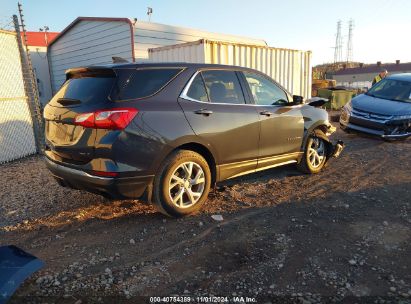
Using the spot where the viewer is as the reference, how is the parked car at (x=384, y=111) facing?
facing the viewer and to the left of the viewer

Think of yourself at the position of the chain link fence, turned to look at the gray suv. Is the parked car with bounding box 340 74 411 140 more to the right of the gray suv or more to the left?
left

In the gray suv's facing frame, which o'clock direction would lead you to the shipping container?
The shipping container is roughly at 11 o'clock from the gray suv.

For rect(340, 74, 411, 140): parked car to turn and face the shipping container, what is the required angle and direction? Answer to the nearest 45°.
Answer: approximately 45° to its right

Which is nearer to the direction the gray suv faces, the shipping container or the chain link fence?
the shipping container

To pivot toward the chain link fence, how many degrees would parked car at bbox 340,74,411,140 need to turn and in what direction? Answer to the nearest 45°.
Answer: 0° — it already faces it

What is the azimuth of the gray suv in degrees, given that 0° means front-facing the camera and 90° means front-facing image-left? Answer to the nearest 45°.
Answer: approximately 225°

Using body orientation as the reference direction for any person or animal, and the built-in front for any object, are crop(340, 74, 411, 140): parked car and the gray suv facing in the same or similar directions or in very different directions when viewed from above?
very different directions

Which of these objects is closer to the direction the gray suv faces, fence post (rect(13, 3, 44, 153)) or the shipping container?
the shipping container

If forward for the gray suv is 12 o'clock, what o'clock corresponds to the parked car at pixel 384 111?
The parked car is roughly at 12 o'clock from the gray suv.

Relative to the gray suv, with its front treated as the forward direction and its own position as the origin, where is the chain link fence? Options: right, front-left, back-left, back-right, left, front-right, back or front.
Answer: left
